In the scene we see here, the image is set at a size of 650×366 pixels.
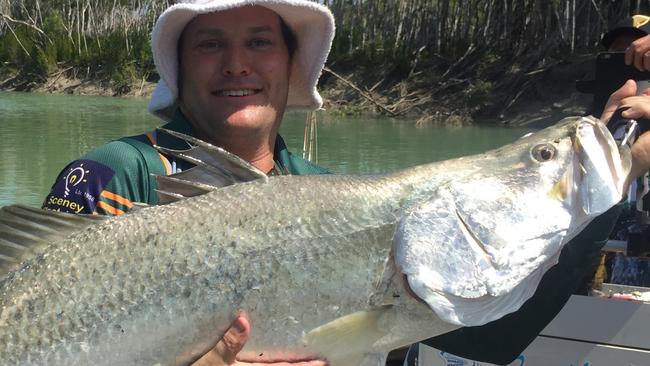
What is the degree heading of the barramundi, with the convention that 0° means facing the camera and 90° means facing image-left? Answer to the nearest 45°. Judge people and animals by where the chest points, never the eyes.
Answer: approximately 270°
